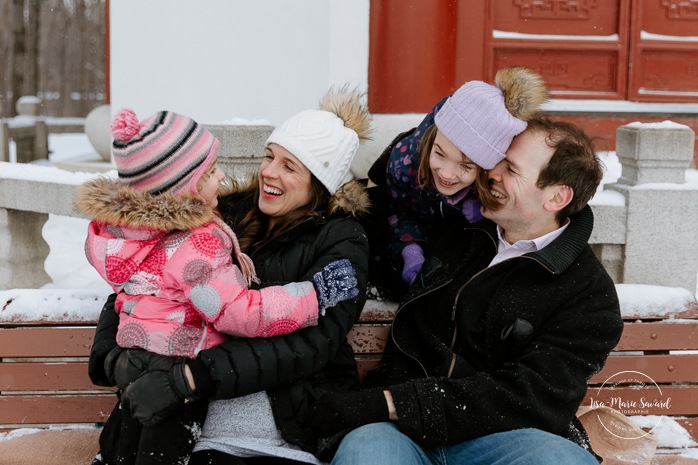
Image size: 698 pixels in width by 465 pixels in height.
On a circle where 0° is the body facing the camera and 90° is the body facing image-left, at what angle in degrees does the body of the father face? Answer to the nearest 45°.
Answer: approximately 45°

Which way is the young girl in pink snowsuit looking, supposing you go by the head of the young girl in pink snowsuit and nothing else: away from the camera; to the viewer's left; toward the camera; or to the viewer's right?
to the viewer's right

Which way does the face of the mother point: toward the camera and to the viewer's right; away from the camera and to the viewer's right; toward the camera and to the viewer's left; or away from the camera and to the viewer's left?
toward the camera and to the viewer's left

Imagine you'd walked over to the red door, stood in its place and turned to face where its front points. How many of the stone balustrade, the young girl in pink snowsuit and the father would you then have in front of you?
3

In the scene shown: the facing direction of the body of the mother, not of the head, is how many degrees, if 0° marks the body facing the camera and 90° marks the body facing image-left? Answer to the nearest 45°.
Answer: approximately 45°

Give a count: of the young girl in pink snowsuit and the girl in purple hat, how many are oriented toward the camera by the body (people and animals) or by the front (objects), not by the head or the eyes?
1

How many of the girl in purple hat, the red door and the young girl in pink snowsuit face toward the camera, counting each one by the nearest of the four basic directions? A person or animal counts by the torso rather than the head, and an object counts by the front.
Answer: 2

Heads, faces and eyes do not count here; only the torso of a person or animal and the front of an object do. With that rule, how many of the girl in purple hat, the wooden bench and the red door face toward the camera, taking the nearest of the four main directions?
3

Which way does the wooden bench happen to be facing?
toward the camera

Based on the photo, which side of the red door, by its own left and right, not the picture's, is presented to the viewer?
front

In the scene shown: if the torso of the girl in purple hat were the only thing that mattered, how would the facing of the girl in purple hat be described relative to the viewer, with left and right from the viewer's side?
facing the viewer

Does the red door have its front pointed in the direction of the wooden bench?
yes

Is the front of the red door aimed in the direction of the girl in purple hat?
yes

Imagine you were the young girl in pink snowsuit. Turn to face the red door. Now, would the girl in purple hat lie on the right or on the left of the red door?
right
